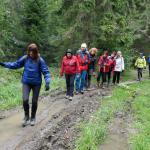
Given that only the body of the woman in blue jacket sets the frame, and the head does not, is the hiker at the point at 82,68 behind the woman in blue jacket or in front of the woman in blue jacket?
behind

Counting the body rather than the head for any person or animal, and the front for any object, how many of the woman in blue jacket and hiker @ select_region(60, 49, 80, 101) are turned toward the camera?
2

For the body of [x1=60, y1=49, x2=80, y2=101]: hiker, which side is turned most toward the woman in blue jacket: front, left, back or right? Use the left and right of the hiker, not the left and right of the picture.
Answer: front

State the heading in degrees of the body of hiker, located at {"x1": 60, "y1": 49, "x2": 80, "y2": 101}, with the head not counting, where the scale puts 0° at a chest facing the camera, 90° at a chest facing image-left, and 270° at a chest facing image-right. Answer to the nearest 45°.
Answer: approximately 0°

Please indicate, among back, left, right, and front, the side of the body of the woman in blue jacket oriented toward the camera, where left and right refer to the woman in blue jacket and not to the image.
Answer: front
